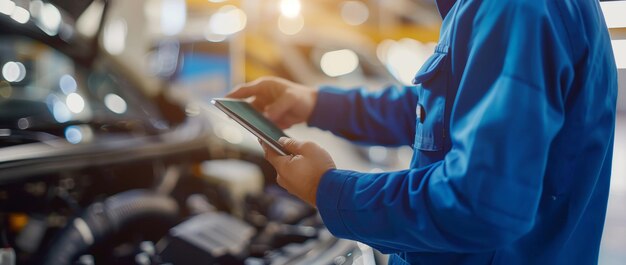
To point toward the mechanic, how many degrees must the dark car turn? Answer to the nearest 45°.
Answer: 0° — it already faces them

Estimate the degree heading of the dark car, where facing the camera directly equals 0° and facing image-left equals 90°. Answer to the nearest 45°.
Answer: approximately 315°

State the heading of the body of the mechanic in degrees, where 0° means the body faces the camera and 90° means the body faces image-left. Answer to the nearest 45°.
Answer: approximately 90°

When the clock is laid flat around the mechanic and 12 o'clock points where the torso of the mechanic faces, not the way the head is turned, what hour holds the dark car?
The dark car is roughly at 1 o'clock from the mechanic.

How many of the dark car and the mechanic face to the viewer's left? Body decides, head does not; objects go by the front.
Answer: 1

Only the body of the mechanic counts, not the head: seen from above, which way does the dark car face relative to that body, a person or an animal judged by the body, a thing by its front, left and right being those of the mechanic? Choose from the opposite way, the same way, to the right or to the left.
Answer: the opposite way
